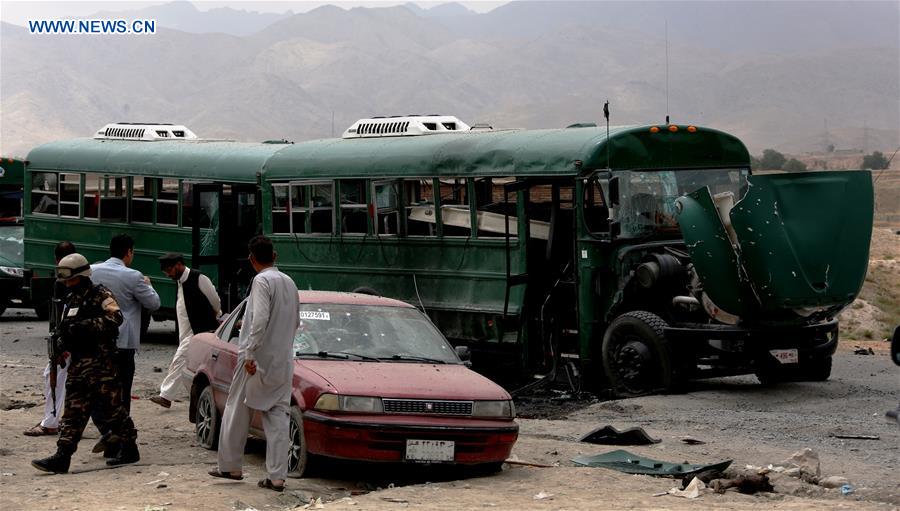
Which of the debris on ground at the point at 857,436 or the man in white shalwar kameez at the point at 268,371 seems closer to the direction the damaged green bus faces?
the debris on ground

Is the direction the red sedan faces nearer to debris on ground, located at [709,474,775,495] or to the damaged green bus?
the debris on ground

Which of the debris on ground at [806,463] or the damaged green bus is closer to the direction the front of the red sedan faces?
the debris on ground

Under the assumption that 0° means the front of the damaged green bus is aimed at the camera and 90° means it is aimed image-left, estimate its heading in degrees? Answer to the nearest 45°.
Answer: approximately 315°

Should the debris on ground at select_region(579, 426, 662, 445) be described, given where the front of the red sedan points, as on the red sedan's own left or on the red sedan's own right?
on the red sedan's own left

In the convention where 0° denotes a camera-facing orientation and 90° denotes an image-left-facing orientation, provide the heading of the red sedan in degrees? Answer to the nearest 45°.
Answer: approximately 315°

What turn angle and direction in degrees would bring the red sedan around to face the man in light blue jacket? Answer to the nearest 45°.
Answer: approximately 180°
